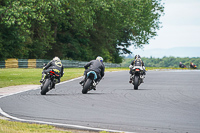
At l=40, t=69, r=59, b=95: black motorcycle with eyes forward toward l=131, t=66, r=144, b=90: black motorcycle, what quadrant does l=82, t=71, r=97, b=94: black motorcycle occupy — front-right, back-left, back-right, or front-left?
front-right

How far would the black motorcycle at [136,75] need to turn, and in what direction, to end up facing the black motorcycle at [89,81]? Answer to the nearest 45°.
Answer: approximately 135° to its left

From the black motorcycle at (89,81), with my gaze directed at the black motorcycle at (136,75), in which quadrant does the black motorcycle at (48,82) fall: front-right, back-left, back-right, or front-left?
back-left

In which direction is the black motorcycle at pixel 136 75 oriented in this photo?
away from the camera

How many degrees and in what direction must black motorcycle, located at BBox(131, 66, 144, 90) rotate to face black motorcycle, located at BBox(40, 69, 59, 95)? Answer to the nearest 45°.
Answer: approximately 135° to its left
